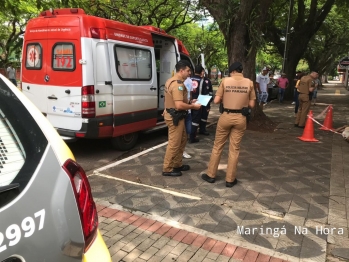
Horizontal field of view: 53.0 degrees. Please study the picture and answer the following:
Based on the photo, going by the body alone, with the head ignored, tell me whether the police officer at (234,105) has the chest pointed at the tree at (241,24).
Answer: yes

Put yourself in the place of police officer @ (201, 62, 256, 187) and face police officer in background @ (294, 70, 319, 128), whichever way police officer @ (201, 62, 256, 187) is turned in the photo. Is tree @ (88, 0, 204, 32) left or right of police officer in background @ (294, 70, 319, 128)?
left

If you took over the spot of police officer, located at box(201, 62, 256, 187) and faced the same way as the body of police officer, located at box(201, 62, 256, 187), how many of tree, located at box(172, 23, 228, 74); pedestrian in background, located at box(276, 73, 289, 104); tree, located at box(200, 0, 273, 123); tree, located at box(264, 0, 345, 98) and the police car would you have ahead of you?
4

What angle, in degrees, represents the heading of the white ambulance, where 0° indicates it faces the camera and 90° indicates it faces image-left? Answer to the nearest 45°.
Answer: approximately 225°

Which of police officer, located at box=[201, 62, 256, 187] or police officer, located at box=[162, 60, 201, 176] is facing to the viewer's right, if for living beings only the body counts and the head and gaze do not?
police officer, located at box=[162, 60, 201, 176]

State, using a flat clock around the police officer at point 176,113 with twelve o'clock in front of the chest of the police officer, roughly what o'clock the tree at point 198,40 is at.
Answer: The tree is roughly at 9 o'clock from the police officer.

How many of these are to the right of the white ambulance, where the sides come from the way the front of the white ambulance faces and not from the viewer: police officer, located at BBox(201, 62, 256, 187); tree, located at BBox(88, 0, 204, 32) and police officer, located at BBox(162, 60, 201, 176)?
2

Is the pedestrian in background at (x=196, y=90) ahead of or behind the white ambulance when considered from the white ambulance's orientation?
ahead

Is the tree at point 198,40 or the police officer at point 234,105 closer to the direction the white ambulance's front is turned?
the tree

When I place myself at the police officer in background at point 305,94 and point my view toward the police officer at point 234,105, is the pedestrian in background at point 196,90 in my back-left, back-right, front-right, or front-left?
front-right

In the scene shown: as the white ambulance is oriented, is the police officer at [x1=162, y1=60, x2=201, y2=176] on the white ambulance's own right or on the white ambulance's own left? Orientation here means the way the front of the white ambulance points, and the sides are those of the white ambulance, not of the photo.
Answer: on the white ambulance's own right

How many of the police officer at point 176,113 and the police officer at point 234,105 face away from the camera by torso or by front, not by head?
1

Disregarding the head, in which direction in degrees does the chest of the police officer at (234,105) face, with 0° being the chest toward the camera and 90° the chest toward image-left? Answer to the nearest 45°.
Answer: approximately 180°

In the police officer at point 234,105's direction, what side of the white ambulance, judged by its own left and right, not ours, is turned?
right
